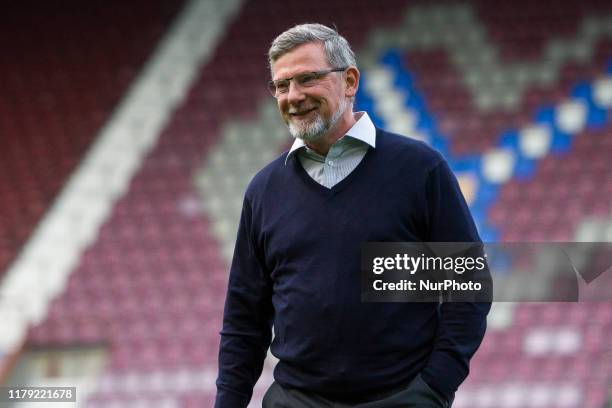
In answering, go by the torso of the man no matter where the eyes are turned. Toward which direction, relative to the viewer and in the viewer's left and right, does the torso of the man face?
facing the viewer and to the left of the viewer
